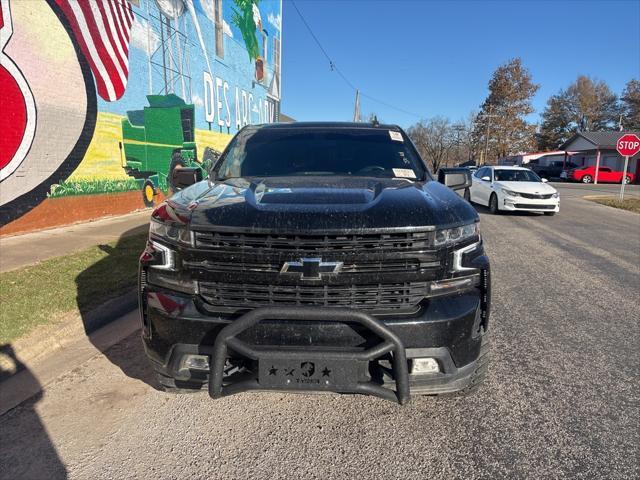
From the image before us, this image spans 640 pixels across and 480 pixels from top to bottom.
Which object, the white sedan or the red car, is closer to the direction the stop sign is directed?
the white sedan

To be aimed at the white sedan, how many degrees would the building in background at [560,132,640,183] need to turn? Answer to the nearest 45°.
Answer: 0° — it already faces it

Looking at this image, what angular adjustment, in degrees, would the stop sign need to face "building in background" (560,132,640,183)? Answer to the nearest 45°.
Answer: approximately 180°

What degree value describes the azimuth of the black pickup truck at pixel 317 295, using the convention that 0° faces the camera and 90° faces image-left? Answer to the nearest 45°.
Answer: approximately 0°

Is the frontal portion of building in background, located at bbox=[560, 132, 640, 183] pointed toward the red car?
yes

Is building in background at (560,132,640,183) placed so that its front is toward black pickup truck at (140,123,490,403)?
yes

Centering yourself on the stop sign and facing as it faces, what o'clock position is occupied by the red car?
The red car is roughly at 6 o'clock from the stop sign.

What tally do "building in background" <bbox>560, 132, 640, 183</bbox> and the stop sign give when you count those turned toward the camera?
2

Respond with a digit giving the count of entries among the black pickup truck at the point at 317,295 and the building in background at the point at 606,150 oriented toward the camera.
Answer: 2

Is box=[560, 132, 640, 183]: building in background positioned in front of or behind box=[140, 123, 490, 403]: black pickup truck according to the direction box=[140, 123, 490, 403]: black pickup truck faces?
behind

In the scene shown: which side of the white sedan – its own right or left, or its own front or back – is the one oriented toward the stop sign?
left
